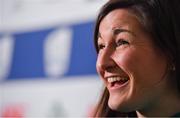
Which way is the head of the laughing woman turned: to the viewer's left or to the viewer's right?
to the viewer's left
